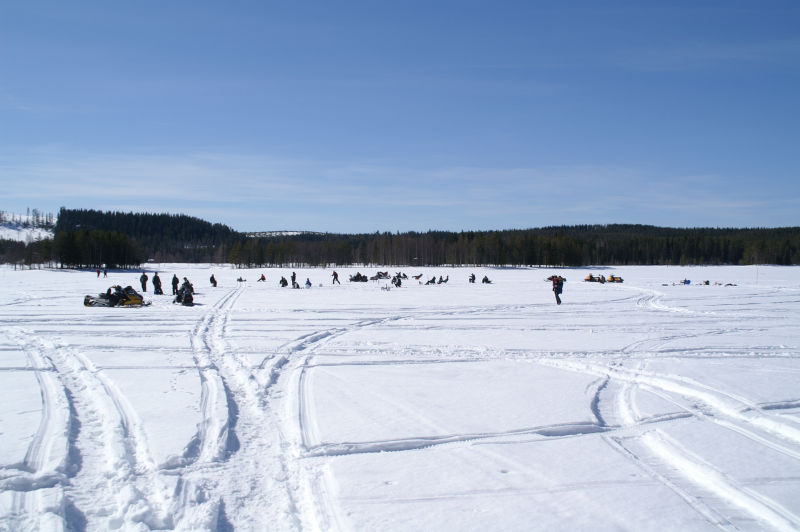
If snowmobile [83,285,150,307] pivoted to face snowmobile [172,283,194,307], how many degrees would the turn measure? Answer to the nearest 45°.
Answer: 0° — it already faces it

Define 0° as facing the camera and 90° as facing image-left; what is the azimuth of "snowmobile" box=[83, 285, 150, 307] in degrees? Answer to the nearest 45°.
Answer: approximately 270°
